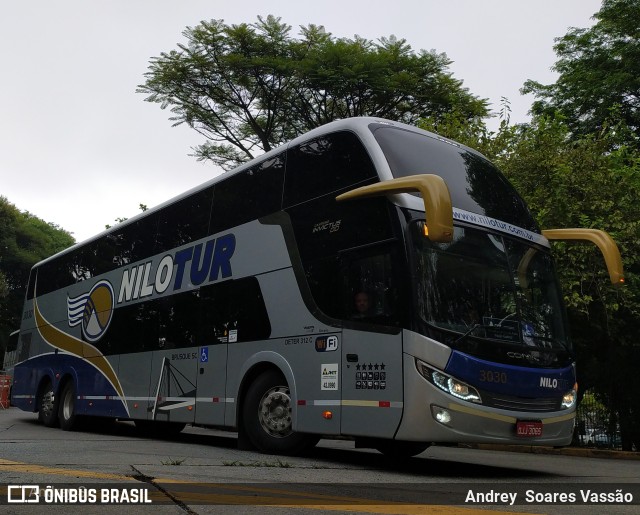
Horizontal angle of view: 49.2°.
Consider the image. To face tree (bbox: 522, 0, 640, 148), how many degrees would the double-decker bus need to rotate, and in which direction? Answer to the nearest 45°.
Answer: approximately 90° to its left

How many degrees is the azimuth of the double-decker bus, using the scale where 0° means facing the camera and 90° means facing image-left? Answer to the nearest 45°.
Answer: approximately 315°

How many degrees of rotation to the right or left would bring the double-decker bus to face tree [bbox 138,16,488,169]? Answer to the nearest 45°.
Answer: approximately 135° to its left

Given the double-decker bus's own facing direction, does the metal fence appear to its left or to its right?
on its left
